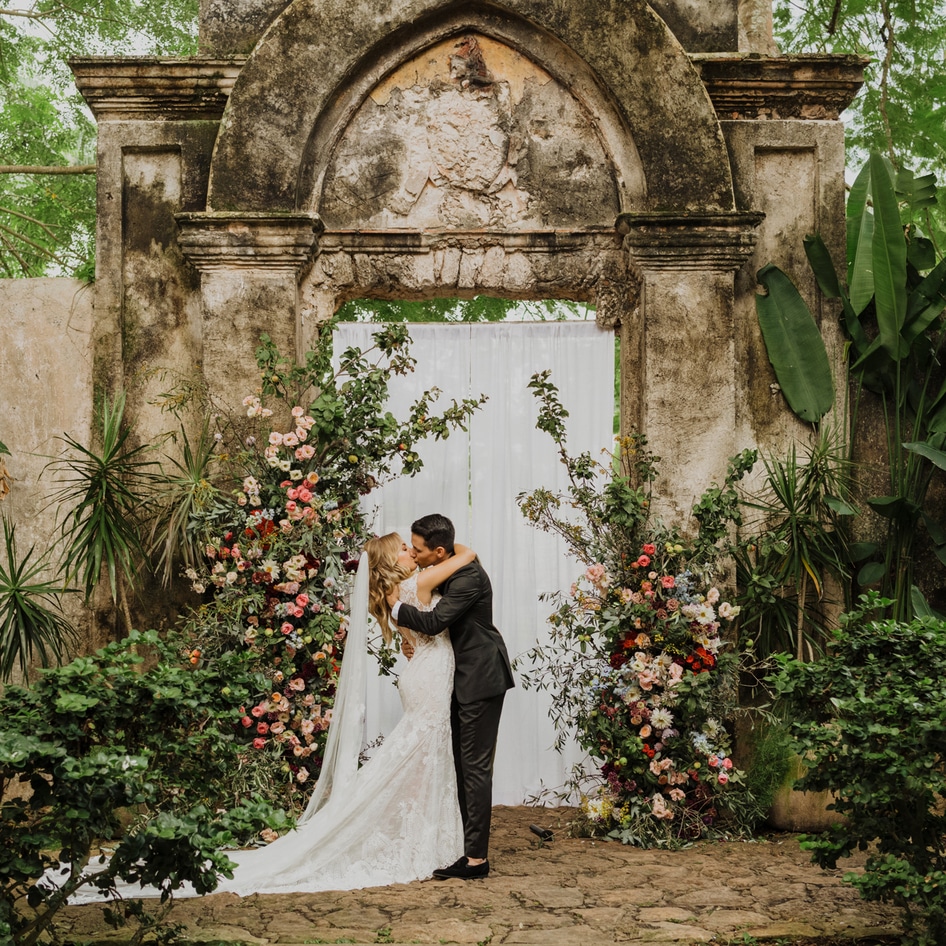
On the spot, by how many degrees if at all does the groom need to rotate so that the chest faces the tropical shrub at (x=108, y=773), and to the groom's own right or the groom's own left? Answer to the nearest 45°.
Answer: approximately 45° to the groom's own left

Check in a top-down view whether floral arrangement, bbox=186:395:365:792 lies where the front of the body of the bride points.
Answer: no

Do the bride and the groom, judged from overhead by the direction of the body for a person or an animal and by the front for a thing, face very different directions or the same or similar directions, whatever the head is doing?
very different directions

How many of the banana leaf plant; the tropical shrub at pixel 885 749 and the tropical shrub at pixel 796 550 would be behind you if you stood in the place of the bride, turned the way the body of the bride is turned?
0

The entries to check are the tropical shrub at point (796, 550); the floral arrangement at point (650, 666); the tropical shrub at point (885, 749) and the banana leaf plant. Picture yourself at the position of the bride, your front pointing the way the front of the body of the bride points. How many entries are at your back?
0

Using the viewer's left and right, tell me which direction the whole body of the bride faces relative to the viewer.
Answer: facing to the right of the viewer

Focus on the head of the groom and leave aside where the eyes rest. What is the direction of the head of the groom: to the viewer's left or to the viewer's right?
to the viewer's left

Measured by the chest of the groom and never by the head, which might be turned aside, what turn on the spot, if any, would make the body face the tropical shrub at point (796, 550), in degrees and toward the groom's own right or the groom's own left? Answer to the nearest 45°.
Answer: approximately 135° to the groom's own right

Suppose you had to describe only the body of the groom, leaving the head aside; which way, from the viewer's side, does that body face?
to the viewer's left

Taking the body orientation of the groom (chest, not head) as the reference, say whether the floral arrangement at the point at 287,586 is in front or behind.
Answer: in front

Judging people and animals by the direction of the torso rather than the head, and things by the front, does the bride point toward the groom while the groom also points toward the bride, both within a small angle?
yes

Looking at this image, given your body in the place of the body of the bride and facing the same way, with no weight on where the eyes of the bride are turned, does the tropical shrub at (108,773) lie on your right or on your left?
on your right

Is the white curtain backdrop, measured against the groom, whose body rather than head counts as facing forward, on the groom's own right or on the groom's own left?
on the groom's own right

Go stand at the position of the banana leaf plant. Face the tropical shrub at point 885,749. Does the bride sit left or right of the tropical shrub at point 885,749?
right
